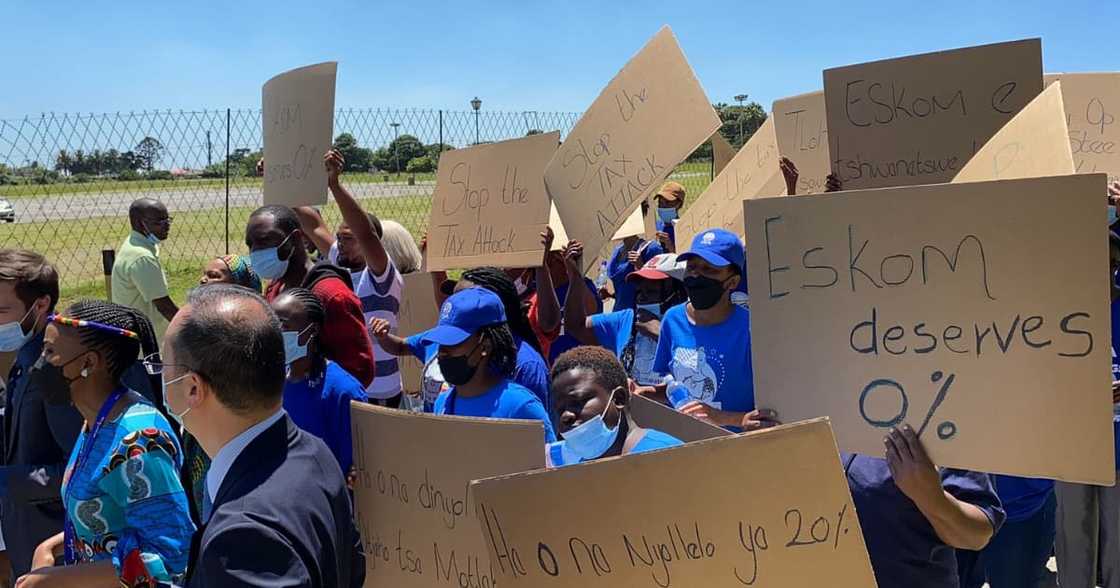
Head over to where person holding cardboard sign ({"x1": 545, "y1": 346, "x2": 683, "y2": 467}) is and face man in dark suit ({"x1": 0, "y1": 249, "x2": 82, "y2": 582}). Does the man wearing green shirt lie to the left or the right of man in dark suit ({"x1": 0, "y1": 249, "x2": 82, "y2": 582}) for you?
right

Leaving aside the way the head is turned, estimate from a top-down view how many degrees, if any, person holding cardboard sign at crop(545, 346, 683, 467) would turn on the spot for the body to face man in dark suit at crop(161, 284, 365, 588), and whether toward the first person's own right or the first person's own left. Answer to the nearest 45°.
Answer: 0° — they already face them

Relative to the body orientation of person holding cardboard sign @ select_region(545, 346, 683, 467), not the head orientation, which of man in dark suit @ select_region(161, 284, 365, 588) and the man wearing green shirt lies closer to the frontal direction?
the man in dark suit

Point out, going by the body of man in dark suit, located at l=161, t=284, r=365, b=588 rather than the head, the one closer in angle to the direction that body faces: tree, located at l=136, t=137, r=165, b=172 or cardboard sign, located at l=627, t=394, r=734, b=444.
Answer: the tree

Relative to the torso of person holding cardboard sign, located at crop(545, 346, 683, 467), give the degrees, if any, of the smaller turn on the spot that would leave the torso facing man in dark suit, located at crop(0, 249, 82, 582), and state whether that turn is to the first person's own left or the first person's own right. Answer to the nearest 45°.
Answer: approximately 45° to the first person's own right

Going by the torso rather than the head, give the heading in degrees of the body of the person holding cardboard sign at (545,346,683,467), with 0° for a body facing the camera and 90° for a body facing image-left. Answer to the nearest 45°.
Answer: approximately 45°

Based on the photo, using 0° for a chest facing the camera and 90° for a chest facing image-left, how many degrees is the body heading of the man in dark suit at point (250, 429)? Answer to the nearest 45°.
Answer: approximately 135°
